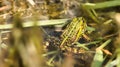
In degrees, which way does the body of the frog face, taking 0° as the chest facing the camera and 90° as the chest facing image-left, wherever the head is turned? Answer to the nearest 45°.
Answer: approximately 225°
